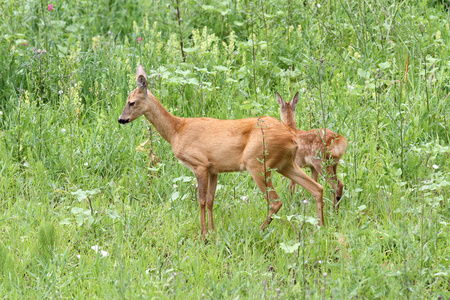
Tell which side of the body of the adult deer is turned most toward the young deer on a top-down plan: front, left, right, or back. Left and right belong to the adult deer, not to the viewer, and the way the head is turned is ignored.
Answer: back

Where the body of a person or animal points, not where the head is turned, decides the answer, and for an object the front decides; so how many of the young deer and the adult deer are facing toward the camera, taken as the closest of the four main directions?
0

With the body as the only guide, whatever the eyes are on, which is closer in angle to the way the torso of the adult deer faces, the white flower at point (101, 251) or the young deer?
the white flower

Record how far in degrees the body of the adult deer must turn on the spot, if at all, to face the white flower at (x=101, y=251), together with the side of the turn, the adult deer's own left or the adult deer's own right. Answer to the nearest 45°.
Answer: approximately 45° to the adult deer's own left

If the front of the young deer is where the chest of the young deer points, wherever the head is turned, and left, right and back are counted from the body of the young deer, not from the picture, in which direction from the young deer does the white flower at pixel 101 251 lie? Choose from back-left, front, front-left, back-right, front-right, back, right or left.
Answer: left

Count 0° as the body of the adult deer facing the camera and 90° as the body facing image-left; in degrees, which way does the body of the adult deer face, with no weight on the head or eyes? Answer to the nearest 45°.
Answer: approximately 90°
